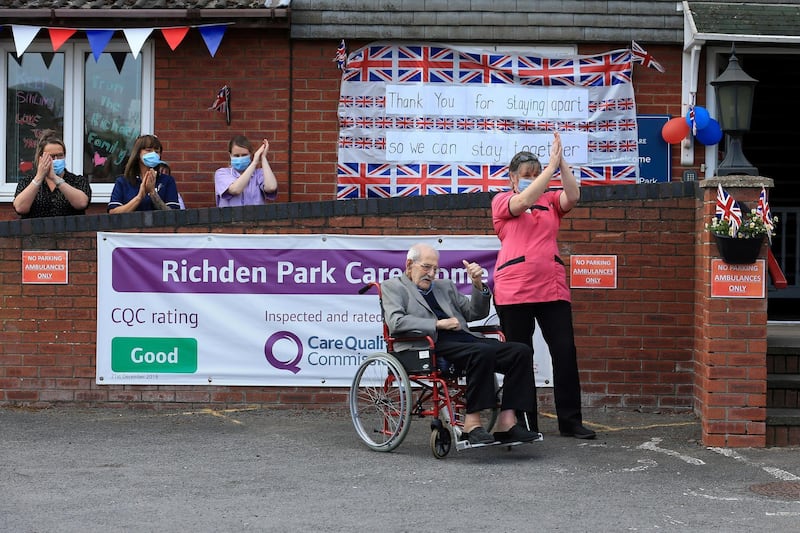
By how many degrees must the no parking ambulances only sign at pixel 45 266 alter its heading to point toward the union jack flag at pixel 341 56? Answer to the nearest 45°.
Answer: approximately 90° to its left

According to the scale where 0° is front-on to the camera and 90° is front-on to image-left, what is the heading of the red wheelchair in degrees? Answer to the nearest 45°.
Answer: approximately 315°

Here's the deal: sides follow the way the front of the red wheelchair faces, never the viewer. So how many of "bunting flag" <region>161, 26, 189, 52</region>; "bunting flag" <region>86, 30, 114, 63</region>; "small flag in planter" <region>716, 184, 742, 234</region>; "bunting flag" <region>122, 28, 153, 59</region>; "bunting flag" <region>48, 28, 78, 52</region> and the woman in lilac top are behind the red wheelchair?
5

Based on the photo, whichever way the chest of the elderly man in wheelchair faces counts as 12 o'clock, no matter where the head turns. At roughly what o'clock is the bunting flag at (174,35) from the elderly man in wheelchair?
The bunting flag is roughly at 6 o'clock from the elderly man in wheelchair.

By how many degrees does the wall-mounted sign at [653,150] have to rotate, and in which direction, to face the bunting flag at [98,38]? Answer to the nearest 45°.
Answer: approximately 90° to its right
